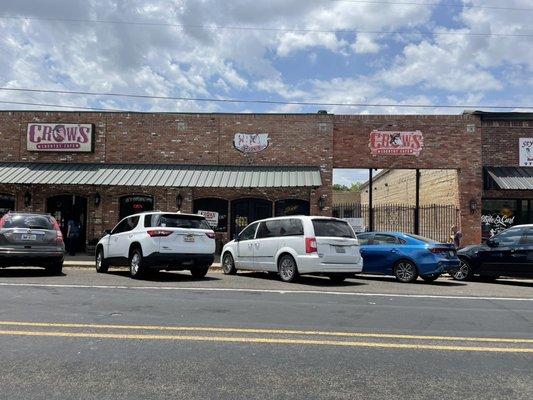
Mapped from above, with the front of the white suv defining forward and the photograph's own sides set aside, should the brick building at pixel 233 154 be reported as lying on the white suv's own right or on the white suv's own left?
on the white suv's own right

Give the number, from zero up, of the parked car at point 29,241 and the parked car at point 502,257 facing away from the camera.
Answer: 1

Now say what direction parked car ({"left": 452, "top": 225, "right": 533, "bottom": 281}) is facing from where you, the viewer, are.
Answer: facing to the left of the viewer

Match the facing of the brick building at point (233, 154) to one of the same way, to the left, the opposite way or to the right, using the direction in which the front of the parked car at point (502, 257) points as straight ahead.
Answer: to the left

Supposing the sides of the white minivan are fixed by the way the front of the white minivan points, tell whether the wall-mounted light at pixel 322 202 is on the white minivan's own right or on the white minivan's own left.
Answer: on the white minivan's own right

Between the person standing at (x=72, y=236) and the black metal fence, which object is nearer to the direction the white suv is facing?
the person standing

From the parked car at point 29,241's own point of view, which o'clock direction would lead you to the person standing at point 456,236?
The person standing is roughly at 3 o'clock from the parked car.

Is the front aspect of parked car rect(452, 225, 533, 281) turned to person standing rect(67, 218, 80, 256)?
yes

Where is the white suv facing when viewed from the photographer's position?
facing away from the viewer and to the left of the viewer

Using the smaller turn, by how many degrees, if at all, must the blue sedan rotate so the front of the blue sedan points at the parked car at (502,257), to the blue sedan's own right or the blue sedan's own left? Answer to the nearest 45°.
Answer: approximately 135° to the blue sedan's own right
